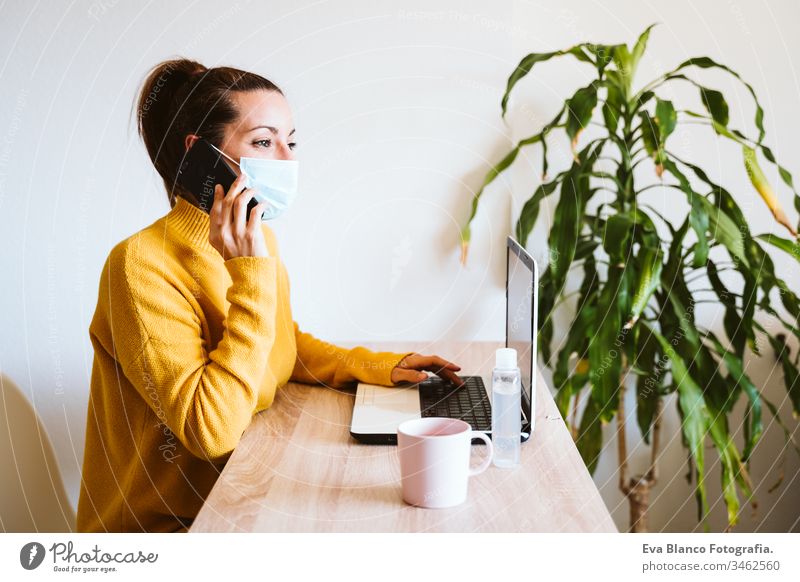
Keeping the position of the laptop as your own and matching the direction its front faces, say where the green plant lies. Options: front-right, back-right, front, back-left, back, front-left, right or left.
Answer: back-right

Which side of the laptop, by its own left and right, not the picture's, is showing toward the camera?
left
